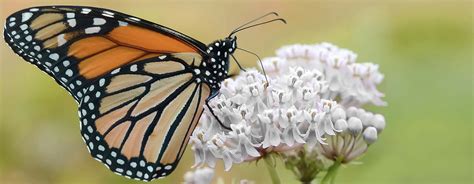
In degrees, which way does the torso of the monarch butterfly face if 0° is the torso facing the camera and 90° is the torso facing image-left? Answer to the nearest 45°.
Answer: approximately 270°

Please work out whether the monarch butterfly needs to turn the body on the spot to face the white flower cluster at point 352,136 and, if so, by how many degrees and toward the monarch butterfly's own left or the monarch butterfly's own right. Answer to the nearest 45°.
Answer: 0° — it already faces it
